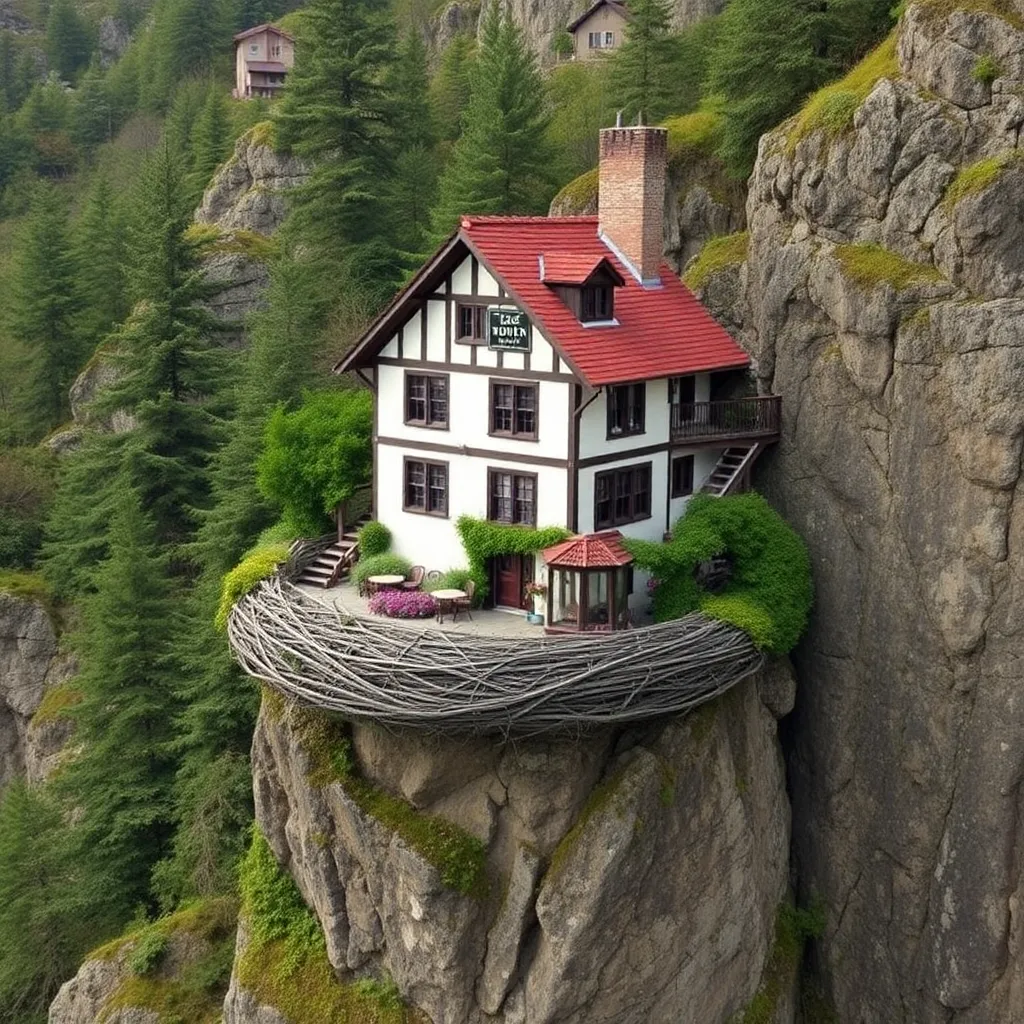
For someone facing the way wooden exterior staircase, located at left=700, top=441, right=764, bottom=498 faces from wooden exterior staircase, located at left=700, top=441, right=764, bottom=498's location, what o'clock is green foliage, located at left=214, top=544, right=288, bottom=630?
The green foliage is roughly at 1 o'clock from the wooden exterior staircase.

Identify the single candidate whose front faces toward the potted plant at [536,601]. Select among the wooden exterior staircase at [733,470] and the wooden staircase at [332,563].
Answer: the wooden exterior staircase

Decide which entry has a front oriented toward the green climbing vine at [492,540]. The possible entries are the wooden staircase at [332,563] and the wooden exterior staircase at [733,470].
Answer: the wooden exterior staircase

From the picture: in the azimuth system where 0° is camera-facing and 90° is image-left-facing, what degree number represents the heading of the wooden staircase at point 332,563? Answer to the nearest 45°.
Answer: approximately 45°

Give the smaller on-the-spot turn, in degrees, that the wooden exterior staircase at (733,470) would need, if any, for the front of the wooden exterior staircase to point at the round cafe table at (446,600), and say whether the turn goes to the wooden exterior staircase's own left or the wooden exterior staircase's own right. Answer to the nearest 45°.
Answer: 0° — it already faces it
